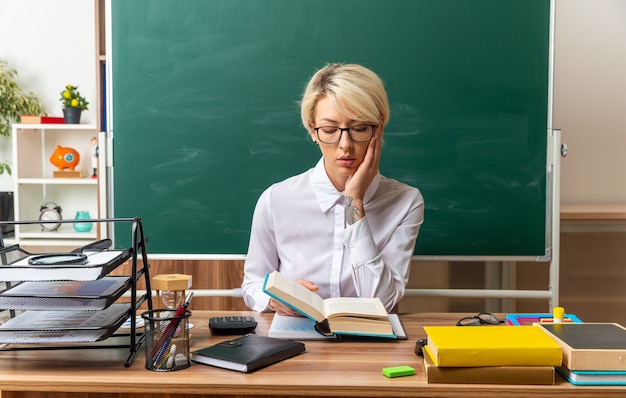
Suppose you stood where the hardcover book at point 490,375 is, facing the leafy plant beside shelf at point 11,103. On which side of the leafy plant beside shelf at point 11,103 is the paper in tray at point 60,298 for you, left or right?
left

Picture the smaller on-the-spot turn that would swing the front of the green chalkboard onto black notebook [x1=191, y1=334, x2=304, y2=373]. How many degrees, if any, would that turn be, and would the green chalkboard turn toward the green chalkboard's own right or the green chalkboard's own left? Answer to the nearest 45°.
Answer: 0° — it already faces it

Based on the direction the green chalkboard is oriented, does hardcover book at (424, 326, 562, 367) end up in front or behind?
in front

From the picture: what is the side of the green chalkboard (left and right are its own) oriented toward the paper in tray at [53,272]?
front

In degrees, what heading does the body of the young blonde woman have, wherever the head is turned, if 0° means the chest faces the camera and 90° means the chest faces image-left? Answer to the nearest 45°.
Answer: approximately 0°

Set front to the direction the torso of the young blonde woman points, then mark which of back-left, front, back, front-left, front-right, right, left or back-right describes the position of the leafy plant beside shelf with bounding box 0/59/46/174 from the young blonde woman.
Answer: back-right

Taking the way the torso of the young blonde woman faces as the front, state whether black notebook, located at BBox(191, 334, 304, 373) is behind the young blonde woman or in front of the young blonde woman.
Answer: in front

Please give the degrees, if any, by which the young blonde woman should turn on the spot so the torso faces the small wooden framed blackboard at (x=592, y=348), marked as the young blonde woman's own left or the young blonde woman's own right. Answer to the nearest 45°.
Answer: approximately 45° to the young blonde woman's own left

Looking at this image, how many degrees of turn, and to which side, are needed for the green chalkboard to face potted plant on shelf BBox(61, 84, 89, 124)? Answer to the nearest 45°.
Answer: approximately 135° to its right

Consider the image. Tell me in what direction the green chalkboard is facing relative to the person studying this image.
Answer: facing the viewer

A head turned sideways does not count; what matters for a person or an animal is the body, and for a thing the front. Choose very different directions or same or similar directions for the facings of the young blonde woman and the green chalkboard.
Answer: same or similar directions

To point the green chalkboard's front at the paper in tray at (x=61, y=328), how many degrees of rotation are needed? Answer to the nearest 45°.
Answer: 0° — it already faces it

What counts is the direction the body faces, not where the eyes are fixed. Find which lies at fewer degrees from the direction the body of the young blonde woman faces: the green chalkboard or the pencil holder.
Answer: the pencil holder

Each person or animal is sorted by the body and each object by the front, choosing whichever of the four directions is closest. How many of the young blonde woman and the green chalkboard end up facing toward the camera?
2

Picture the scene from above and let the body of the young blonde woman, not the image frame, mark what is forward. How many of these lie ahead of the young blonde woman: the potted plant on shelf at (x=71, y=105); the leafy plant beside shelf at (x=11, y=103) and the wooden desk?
1

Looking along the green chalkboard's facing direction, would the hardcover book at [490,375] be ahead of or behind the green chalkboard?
ahead

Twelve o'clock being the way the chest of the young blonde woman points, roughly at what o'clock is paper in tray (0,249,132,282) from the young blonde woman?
The paper in tray is roughly at 1 o'clock from the young blonde woman.
